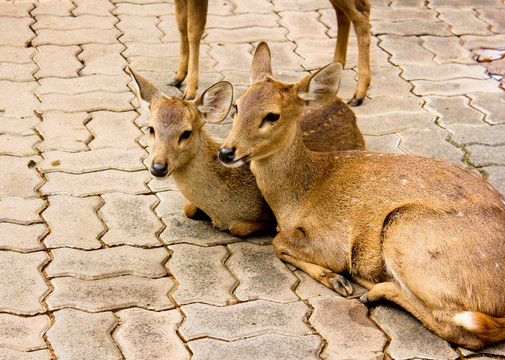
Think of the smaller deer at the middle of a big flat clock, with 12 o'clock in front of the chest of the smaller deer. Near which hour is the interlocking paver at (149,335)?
The interlocking paver is roughly at 11 o'clock from the smaller deer.

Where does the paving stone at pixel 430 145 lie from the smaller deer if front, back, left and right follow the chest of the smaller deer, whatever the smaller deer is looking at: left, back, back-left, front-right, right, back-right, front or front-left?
back

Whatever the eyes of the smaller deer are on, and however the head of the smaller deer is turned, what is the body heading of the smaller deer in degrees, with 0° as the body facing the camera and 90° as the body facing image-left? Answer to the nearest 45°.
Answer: approximately 45°

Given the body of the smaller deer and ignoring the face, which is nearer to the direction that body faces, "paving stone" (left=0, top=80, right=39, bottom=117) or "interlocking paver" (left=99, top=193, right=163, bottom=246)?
the interlocking paver

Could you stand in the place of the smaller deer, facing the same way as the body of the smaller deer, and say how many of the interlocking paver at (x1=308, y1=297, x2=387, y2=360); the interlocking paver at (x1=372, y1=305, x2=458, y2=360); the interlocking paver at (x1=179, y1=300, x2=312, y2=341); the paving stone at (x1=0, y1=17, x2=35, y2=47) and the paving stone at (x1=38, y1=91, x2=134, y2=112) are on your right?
2

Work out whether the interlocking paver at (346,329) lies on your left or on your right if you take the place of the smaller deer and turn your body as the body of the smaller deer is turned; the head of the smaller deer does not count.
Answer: on your left
